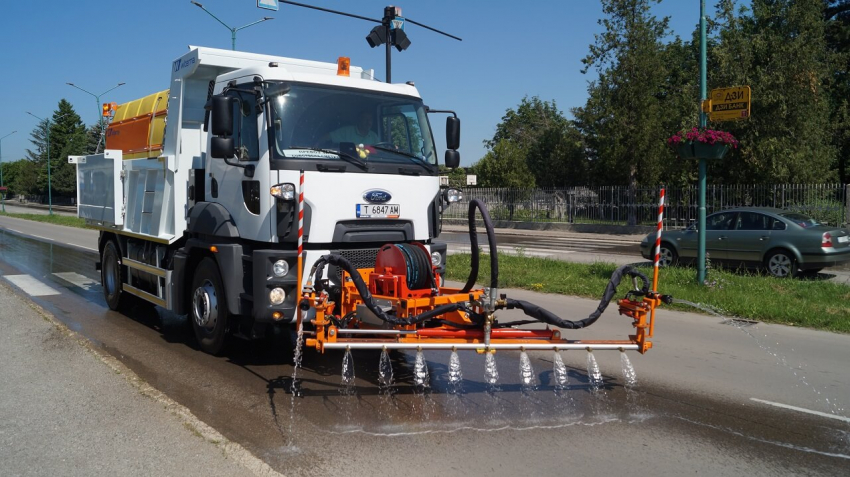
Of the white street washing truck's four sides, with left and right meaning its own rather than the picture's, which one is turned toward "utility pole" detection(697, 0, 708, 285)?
left

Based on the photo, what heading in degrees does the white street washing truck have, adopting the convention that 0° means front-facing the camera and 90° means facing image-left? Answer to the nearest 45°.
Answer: approximately 315°

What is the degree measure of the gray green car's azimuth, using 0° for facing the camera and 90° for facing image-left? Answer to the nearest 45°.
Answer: approximately 135°

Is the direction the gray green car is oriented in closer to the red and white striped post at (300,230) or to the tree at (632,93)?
the tree

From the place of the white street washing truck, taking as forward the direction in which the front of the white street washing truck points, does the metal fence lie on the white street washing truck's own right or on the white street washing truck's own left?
on the white street washing truck's own left

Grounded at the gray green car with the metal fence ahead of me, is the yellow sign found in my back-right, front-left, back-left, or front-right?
back-left

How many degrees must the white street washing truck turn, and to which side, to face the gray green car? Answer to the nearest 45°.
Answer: approximately 90° to its left

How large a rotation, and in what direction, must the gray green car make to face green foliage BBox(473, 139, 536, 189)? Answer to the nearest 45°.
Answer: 0° — it already faces it

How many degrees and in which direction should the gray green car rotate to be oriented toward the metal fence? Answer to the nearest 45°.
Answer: approximately 45° to its right

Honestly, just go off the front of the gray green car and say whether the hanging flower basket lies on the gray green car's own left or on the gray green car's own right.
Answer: on the gray green car's own left

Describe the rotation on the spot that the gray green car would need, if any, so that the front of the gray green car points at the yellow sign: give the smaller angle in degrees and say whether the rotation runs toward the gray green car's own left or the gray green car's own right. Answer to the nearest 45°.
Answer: approximately 135° to the gray green car's own left
